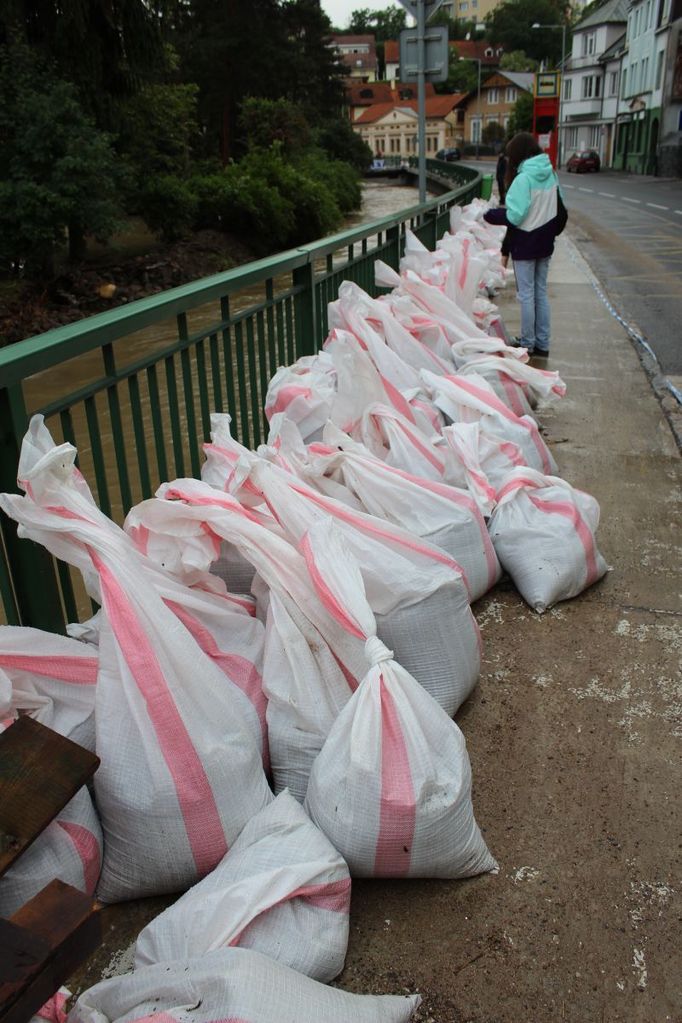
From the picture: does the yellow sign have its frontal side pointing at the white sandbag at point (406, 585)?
yes

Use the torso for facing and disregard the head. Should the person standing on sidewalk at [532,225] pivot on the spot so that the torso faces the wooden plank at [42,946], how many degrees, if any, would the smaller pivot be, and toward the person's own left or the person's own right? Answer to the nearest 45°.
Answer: approximately 135° to the person's own left

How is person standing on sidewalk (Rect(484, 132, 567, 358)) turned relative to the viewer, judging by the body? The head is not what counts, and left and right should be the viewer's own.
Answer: facing away from the viewer and to the left of the viewer

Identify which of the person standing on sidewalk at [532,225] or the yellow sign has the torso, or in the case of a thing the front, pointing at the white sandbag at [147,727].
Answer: the yellow sign

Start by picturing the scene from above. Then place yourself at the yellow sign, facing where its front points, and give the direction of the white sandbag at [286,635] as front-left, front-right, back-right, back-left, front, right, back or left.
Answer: front

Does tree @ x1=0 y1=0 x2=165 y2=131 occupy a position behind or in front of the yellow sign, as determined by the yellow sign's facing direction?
in front

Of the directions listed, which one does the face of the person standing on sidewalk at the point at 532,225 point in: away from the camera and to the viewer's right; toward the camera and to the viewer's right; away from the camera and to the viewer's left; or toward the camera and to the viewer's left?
away from the camera and to the viewer's left

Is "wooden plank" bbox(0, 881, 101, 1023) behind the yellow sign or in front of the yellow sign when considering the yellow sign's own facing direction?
in front

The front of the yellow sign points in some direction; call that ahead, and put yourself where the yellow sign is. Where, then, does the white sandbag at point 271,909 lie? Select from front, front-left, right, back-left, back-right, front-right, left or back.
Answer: front

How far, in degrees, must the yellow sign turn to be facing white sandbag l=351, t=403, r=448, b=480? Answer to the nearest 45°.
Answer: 0° — it already faces it

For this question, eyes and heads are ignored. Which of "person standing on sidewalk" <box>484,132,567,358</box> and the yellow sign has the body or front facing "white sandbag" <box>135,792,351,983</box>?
the yellow sign

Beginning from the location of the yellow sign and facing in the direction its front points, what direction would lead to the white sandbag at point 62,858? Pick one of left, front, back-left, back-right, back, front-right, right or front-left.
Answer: front

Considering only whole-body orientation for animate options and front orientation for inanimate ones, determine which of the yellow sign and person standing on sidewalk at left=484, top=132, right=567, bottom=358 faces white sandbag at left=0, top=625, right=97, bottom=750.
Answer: the yellow sign

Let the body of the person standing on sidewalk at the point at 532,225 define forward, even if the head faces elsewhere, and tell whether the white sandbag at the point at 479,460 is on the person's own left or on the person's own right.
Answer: on the person's own left

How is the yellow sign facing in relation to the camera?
toward the camera

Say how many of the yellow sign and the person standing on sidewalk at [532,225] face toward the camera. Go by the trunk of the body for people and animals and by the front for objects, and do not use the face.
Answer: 1

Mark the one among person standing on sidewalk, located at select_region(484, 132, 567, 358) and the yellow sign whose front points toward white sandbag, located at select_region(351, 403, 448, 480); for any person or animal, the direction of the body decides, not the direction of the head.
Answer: the yellow sign
